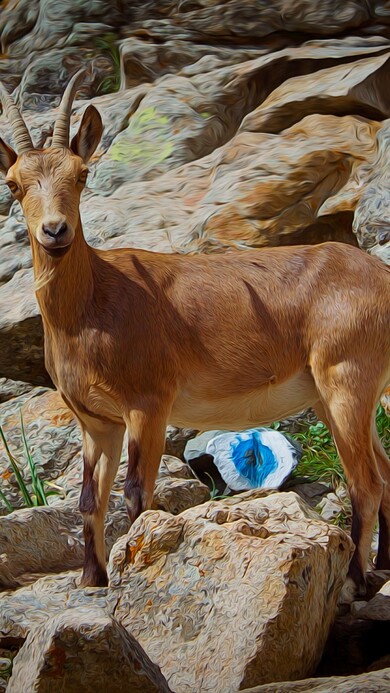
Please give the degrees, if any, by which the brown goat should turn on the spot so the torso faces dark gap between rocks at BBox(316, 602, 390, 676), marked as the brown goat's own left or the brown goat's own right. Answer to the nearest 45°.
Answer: approximately 135° to the brown goat's own left

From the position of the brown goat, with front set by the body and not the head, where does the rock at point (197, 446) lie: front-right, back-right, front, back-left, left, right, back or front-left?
right

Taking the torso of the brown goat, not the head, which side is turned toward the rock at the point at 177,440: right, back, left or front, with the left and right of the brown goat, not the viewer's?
right

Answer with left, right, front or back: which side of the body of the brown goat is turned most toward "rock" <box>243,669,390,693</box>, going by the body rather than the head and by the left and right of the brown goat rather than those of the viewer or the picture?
left

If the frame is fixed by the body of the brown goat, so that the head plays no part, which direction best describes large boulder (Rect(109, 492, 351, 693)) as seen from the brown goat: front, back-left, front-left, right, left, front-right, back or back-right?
left

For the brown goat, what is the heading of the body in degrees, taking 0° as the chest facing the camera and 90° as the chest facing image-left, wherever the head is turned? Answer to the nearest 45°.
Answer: approximately 90°

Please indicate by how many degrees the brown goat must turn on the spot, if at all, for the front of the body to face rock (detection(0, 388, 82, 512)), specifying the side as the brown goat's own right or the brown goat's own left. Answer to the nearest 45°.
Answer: approximately 45° to the brown goat's own right

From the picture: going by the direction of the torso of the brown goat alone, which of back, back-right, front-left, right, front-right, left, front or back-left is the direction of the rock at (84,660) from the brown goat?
left

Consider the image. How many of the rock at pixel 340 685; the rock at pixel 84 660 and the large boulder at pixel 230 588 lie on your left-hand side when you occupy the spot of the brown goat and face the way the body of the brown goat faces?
3

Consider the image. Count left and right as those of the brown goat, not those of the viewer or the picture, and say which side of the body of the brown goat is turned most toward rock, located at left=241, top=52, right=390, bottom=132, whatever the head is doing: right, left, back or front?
right
